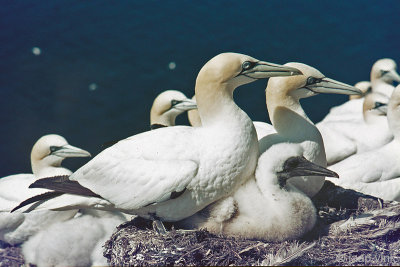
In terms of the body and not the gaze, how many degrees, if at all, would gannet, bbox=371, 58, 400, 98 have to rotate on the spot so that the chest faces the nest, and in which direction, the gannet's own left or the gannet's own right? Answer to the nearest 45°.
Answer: approximately 90° to the gannet's own right

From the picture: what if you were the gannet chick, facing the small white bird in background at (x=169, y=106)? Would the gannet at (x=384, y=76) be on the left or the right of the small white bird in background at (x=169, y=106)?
right

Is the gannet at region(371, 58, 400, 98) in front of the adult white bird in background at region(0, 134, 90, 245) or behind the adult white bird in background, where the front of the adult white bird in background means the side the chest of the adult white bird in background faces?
in front

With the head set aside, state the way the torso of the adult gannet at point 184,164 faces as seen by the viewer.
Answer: to the viewer's right

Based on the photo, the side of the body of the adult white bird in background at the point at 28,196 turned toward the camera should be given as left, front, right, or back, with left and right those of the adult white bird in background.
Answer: right

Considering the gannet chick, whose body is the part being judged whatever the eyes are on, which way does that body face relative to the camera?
to the viewer's right

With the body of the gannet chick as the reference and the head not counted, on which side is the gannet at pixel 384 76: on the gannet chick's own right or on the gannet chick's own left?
on the gannet chick's own left

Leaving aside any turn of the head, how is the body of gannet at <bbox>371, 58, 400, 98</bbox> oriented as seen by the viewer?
to the viewer's right

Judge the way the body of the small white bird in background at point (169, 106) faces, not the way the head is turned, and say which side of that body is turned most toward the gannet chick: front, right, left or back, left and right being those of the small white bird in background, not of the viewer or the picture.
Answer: right

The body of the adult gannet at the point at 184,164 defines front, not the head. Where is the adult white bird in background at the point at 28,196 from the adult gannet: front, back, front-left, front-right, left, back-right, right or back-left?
back-left
